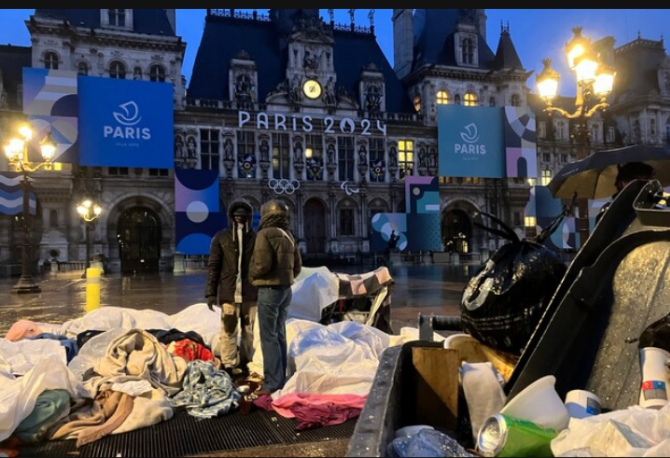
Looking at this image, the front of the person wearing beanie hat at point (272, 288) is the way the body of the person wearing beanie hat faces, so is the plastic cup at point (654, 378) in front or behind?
behind

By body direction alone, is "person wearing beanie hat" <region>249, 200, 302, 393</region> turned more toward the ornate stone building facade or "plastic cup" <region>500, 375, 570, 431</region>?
the ornate stone building facade

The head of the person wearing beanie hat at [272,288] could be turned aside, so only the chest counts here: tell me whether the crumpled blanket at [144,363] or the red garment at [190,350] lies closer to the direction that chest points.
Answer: the red garment

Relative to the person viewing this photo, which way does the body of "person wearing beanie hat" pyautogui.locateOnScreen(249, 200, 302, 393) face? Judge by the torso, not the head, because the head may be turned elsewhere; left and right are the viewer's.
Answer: facing away from the viewer and to the left of the viewer

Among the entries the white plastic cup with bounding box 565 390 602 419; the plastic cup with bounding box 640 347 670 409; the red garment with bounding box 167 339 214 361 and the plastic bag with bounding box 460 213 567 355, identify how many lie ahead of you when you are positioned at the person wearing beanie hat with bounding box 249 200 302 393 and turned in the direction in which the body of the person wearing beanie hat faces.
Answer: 1

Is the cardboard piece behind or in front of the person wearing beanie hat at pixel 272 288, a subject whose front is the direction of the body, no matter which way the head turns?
behind

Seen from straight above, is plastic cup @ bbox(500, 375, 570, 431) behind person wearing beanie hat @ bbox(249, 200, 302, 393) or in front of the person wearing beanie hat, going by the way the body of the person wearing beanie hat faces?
behind

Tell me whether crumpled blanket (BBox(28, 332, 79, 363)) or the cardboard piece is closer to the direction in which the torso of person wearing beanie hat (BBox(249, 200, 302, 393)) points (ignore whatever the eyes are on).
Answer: the crumpled blanket

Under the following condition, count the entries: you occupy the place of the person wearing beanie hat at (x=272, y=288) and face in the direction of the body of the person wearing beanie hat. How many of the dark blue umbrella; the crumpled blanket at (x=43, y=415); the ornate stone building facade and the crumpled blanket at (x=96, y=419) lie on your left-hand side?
2

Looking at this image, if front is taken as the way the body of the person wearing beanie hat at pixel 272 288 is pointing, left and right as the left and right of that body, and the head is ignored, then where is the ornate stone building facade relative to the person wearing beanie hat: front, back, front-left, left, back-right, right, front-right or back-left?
front-right

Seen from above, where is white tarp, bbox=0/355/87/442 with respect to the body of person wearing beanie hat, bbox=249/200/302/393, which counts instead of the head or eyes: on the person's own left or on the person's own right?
on the person's own left
